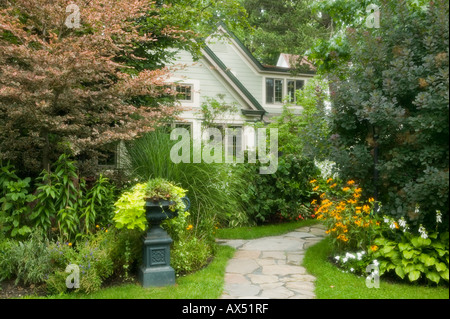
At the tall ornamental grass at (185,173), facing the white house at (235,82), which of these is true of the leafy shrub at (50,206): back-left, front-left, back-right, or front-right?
back-left

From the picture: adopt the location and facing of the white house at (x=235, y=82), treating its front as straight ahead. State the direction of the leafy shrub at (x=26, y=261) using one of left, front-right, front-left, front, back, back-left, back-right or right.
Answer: front

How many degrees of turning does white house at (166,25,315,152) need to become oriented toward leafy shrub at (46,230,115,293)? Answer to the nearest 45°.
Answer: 0° — it already faces it

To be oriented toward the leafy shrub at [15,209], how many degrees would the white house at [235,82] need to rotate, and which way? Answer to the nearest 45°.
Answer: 0° — it already faces it

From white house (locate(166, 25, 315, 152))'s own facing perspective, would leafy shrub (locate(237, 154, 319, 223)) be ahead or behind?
ahead

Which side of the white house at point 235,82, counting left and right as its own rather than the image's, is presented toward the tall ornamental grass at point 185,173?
front

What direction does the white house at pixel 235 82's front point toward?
toward the camera

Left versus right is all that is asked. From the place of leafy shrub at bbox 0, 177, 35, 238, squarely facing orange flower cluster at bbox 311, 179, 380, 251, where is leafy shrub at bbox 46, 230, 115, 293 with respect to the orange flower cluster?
right

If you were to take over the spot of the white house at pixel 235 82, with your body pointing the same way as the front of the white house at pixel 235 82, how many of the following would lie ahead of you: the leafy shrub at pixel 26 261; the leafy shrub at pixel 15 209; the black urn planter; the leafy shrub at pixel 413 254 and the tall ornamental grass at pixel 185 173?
5

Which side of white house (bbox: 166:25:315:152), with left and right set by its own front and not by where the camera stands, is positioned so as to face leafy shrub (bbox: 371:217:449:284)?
front

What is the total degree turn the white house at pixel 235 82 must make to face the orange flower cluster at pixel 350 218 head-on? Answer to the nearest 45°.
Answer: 0° — it already faces it
